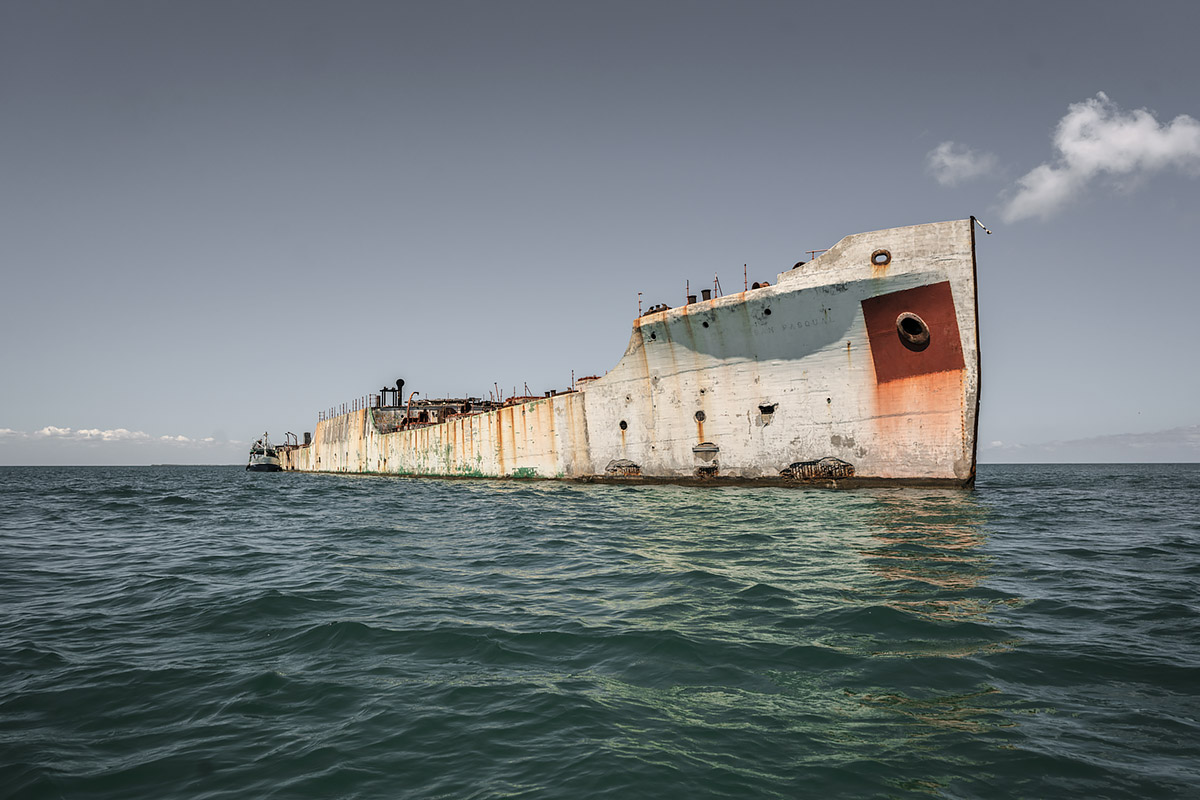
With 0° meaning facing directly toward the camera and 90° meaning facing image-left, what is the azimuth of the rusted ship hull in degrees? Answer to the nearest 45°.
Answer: approximately 315°
